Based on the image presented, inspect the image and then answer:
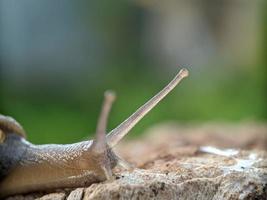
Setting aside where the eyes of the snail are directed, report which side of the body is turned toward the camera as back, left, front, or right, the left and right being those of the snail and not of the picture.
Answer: right
